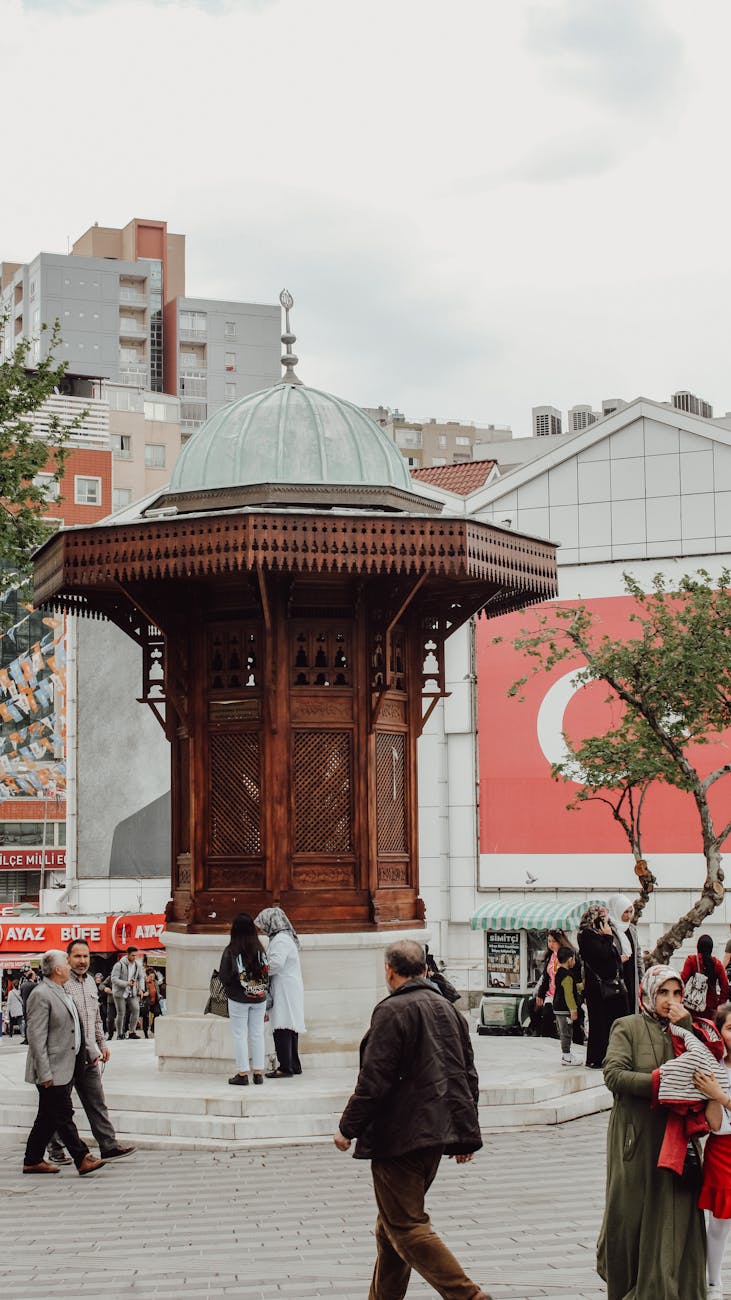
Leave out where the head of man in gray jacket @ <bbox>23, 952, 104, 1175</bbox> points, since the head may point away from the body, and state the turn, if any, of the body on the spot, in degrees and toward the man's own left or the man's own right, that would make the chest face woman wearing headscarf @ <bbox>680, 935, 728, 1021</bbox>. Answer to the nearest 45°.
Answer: approximately 45° to the man's own left

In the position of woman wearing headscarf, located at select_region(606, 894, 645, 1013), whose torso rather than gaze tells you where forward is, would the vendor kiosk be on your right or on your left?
on your right

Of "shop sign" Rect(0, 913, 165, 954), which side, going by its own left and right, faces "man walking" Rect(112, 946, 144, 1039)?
front

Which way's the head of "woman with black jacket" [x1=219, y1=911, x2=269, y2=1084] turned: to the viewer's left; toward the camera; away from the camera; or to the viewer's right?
away from the camera

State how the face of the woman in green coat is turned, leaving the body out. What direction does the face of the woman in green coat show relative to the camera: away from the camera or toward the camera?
toward the camera

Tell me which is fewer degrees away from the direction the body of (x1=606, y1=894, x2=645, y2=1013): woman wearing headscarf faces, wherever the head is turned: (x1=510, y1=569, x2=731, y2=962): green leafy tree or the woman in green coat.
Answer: the woman in green coat

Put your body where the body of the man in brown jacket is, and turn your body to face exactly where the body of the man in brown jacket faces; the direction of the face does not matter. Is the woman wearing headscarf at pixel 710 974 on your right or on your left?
on your right

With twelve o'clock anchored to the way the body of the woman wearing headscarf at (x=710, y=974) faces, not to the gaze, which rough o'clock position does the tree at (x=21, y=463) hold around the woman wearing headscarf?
The tree is roughly at 10 o'clock from the woman wearing headscarf.

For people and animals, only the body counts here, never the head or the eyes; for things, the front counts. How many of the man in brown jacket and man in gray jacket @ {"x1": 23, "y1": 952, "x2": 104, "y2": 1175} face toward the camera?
0

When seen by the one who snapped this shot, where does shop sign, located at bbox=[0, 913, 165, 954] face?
facing the viewer
